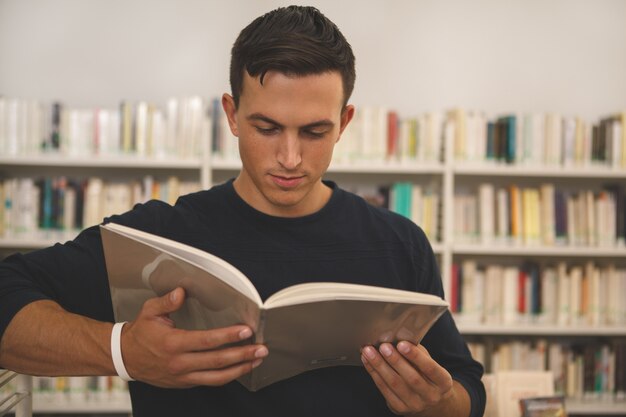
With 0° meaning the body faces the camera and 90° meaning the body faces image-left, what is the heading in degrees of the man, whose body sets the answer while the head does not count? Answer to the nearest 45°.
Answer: approximately 0°

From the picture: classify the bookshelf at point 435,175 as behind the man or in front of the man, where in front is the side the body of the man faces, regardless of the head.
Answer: behind

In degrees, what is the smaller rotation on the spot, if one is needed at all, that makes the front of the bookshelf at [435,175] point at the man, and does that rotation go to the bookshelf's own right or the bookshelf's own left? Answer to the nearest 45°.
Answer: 0° — it already faces them

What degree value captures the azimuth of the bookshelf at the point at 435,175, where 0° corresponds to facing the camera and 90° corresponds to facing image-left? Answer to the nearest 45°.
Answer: approximately 0°

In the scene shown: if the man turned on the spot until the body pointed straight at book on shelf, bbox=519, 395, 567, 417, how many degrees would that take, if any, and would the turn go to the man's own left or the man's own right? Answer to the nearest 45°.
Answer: approximately 135° to the man's own left

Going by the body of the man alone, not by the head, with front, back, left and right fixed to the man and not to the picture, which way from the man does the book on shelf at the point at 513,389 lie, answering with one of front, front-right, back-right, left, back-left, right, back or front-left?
back-left

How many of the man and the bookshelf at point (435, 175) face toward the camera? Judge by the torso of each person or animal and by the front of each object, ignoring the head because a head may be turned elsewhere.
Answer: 2
